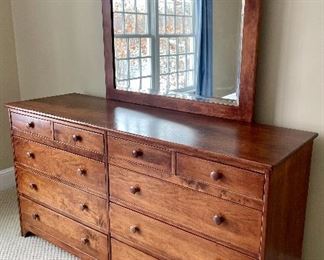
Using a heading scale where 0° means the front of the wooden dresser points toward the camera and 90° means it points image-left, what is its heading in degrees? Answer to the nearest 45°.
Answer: approximately 45°

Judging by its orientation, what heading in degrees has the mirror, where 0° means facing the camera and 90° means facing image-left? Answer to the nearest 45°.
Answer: approximately 45°
